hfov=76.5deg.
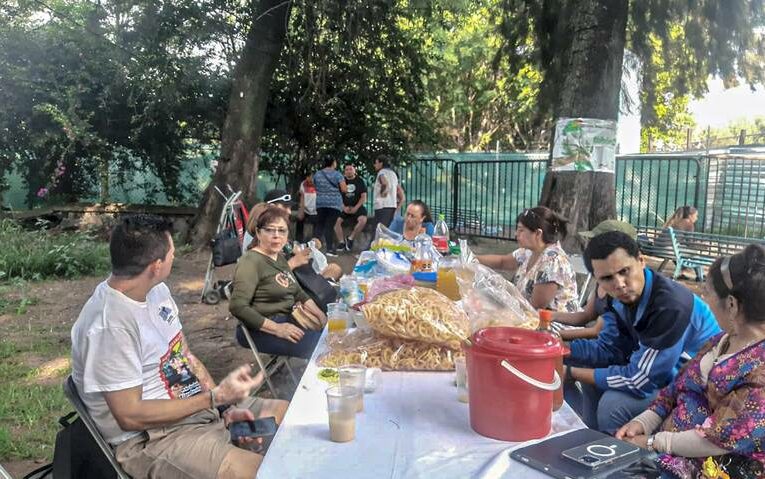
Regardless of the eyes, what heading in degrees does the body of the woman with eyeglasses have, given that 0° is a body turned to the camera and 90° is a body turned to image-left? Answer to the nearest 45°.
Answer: approximately 315°

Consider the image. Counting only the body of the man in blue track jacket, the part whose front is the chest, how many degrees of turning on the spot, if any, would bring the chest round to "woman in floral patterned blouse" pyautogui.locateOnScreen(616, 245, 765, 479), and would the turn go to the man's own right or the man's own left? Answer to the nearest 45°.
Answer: approximately 90° to the man's own left

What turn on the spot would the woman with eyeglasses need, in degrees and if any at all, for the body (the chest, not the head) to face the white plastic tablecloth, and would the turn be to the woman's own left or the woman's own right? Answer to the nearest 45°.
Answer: approximately 45° to the woman's own right

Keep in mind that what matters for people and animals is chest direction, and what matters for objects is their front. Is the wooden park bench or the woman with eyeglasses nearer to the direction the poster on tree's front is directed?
the woman with eyeglasses

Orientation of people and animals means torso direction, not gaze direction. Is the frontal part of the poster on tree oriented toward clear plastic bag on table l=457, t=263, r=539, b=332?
yes

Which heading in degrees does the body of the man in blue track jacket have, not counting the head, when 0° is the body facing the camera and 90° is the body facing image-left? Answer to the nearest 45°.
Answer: approximately 45°

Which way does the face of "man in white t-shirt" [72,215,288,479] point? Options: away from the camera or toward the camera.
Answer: away from the camera

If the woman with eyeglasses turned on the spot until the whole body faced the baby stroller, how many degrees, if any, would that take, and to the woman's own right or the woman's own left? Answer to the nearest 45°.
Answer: approximately 135° to the woman's own left

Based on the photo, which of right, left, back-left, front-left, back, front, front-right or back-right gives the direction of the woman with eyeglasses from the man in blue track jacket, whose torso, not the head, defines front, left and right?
front-right

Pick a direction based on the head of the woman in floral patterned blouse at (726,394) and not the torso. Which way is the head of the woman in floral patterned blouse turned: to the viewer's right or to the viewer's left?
to the viewer's left

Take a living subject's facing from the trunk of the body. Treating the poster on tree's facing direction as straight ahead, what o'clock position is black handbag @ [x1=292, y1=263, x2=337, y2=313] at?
The black handbag is roughly at 1 o'clock from the poster on tree.

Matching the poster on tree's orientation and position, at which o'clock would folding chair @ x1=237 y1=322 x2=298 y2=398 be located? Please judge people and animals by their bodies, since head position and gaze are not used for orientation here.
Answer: The folding chair is roughly at 1 o'clock from the poster on tree.

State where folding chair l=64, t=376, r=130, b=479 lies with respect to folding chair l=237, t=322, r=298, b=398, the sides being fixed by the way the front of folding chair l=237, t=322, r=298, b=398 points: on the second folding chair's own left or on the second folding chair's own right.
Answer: on the second folding chair's own right

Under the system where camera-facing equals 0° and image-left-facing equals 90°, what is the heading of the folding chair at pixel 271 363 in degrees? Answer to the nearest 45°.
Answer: approximately 315°
